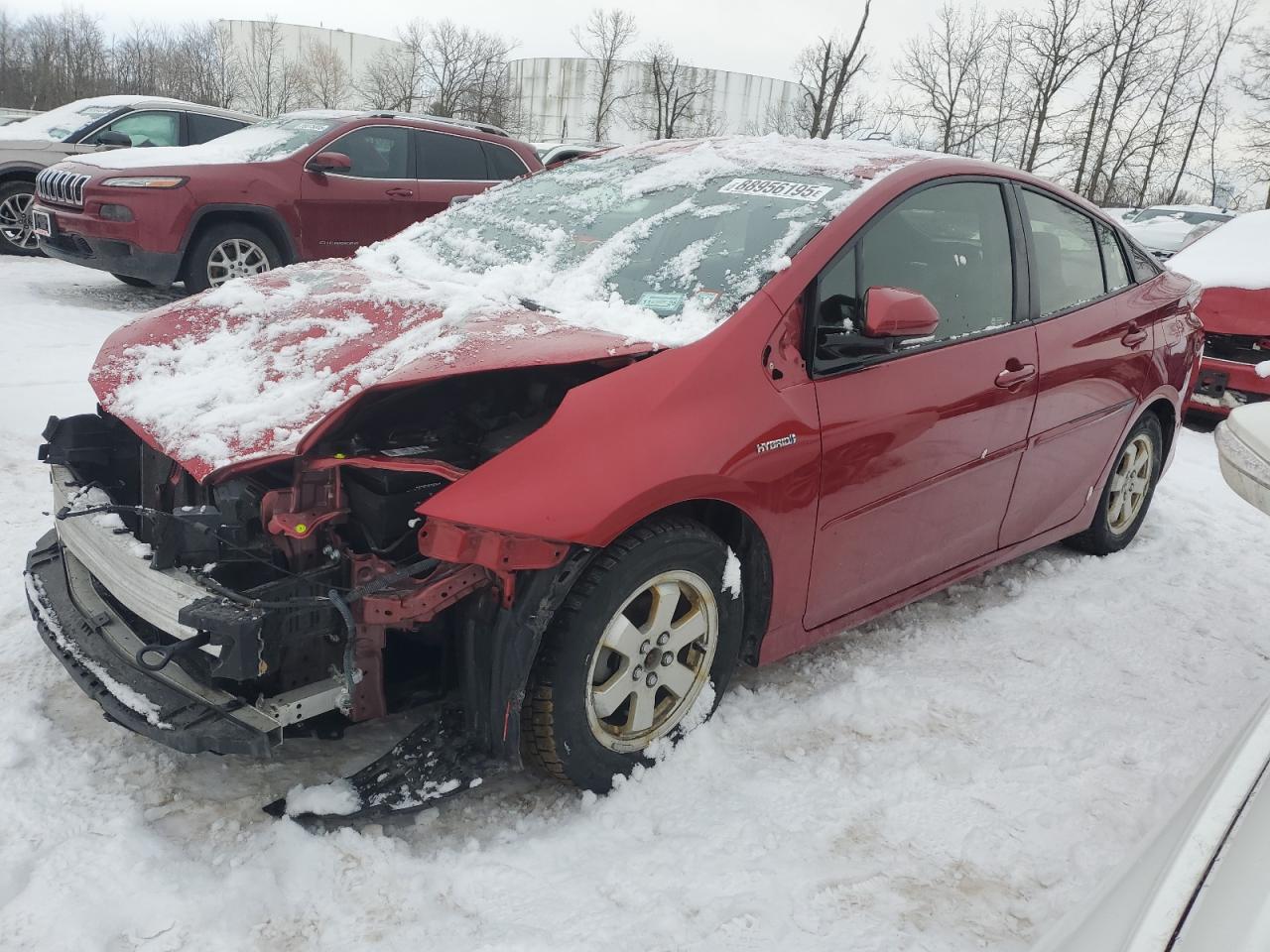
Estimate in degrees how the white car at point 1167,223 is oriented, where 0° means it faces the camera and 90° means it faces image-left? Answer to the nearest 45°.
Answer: approximately 45°

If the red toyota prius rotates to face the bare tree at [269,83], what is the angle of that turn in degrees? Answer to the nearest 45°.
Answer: approximately 135° to its right

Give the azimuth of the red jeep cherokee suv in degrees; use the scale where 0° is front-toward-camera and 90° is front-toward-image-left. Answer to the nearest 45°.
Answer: approximately 45°

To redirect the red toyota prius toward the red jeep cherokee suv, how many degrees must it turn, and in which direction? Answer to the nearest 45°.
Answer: approximately 90° to its right

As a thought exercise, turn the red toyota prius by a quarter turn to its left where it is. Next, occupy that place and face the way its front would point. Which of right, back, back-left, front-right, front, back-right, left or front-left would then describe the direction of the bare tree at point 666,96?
back-left

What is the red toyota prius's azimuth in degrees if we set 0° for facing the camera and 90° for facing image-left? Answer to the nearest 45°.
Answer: approximately 45°
